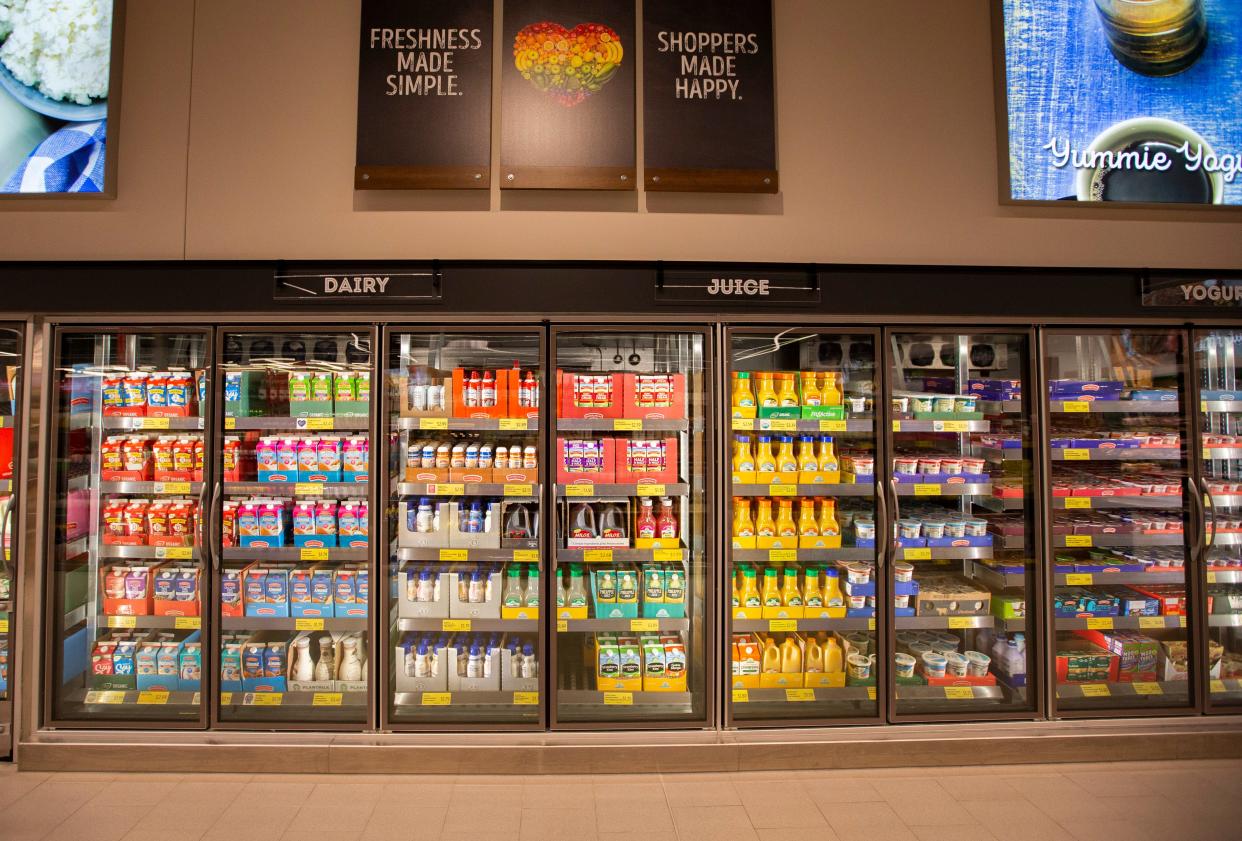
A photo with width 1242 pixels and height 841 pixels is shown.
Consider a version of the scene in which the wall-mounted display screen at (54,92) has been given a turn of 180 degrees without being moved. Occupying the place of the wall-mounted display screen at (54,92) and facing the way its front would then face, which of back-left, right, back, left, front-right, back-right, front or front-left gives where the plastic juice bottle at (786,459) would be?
back-right

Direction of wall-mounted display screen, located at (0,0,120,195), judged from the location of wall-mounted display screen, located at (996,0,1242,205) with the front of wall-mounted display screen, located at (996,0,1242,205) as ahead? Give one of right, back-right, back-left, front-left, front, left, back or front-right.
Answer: front-right

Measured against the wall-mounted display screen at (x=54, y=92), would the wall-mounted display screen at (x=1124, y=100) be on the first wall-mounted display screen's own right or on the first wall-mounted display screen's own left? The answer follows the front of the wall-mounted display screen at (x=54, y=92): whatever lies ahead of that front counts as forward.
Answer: on the first wall-mounted display screen's own left

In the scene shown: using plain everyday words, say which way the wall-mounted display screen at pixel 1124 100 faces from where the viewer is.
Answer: facing the viewer

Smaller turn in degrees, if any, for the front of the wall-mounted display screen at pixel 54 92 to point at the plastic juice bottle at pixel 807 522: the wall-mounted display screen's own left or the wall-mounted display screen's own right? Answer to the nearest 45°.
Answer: approximately 45° to the wall-mounted display screen's own left

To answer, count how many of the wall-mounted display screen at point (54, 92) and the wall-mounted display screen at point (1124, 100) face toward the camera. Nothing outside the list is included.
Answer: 2

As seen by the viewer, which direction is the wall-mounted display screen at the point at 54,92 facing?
toward the camera

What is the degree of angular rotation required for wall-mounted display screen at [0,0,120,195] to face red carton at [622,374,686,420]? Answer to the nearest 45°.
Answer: approximately 45° to its left

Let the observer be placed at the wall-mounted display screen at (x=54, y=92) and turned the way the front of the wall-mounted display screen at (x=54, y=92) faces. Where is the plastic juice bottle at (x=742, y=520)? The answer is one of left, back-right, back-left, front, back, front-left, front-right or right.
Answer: front-left

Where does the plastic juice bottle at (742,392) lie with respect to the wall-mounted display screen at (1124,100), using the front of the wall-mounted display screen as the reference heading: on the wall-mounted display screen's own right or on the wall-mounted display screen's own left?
on the wall-mounted display screen's own right
